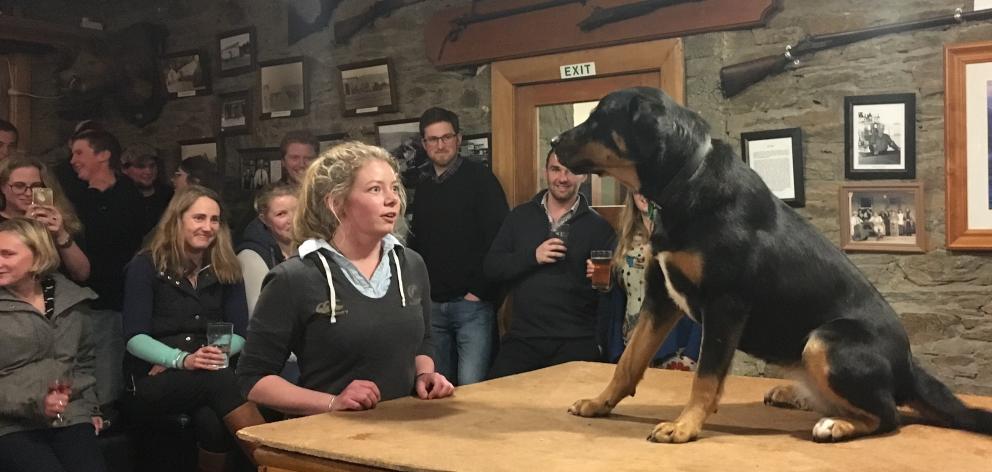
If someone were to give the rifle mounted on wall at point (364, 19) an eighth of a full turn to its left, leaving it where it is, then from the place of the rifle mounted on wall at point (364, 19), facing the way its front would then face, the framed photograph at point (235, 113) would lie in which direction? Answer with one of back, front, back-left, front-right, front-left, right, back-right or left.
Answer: left

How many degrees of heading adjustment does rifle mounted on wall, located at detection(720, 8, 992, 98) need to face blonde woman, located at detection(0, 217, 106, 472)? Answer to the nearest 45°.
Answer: approximately 135° to its right

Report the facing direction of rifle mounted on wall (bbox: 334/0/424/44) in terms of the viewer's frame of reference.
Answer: facing to the right of the viewer

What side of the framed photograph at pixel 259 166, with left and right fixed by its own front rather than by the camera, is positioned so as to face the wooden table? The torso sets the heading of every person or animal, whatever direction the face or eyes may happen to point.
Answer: front

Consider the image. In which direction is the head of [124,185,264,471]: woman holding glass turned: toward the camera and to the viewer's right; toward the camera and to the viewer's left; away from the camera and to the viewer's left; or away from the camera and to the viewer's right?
toward the camera and to the viewer's right

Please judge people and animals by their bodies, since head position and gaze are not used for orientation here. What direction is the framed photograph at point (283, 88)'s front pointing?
toward the camera

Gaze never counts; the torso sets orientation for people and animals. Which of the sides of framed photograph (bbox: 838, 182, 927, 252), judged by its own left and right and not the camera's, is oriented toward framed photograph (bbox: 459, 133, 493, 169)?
right

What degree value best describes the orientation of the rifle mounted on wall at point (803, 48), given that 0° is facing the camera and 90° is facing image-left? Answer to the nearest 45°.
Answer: approximately 270°

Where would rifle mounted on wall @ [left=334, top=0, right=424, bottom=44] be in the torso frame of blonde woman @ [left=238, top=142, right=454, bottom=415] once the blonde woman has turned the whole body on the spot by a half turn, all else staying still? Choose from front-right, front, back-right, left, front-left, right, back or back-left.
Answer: front-right

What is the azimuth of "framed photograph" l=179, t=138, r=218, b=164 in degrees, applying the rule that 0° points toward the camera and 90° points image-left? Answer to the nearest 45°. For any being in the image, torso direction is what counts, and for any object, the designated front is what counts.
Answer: approximately 0°

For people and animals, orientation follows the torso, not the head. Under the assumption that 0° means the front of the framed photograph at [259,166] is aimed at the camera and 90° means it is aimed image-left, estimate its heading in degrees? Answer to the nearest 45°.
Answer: approximately 0°

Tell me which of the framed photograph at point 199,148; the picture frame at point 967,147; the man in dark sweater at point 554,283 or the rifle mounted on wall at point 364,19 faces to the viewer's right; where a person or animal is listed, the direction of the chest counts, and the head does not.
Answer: the rifle mounted on wall

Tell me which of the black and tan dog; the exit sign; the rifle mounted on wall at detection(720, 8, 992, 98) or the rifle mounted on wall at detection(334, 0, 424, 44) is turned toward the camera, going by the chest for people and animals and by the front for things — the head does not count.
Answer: the exit sign

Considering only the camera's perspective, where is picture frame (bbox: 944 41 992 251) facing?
facing the viewer

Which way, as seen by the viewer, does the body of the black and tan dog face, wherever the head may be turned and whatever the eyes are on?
to the viewer's left

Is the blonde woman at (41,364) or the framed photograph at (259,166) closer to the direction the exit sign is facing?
the blonde woman

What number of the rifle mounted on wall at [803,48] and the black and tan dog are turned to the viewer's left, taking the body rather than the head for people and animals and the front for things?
1
